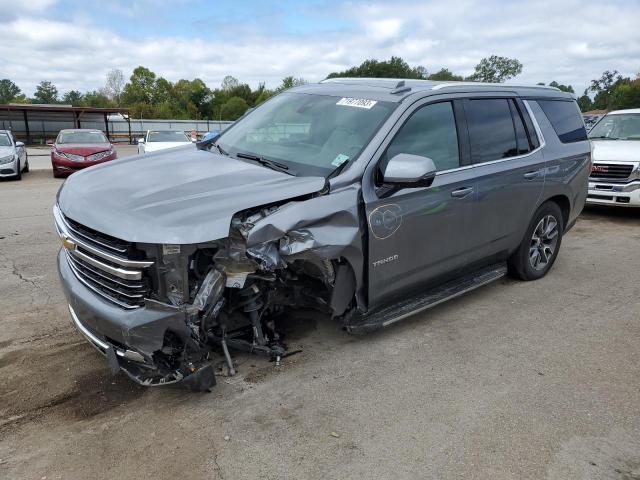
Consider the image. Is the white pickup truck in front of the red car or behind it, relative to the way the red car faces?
in front

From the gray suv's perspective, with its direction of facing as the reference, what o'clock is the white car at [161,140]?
The white car is roughly at 4 o'clock from the gray suv.

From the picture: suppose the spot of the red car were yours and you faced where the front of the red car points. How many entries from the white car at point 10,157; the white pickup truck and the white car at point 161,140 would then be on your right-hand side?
1

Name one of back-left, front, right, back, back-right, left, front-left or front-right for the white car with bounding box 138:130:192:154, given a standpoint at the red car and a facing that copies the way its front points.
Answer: left

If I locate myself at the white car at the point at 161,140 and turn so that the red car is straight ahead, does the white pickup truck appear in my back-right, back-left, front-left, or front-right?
back-left

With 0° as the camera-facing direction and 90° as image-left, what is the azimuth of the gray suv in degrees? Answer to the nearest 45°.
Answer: approximately 45°

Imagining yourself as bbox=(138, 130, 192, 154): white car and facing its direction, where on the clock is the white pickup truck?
The white pickup truck is roughly at 11 o'clock from the white car.

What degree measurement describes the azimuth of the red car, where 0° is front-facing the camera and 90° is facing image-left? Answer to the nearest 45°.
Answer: approximately 0°

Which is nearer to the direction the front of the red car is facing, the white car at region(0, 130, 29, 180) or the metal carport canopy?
the white car

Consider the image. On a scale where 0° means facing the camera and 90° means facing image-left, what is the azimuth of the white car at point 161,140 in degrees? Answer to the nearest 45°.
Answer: approximately 0°

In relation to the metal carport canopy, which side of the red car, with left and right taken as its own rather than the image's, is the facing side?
back

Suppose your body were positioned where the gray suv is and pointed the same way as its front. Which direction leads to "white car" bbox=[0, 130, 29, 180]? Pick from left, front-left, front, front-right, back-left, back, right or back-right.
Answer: right

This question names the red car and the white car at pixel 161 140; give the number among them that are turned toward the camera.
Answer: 2

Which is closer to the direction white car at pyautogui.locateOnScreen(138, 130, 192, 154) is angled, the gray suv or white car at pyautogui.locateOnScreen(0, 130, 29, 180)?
the gray suv

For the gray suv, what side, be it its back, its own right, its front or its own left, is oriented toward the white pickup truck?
back
